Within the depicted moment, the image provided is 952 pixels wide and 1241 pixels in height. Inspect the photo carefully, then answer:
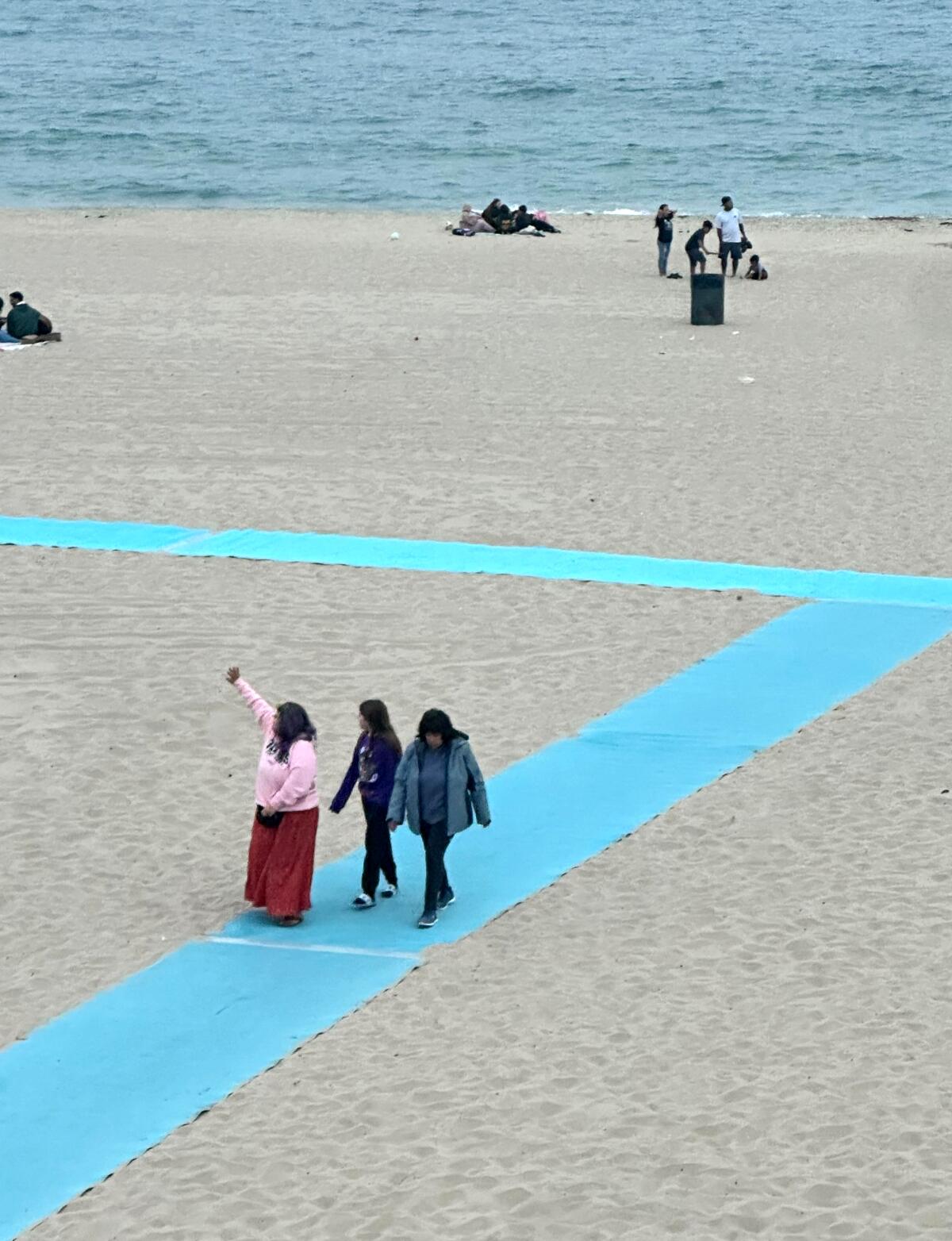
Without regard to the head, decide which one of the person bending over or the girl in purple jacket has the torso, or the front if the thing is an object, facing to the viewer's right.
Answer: the person bending over

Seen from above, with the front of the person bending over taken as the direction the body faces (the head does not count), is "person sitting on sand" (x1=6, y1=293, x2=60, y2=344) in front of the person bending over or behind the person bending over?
behind

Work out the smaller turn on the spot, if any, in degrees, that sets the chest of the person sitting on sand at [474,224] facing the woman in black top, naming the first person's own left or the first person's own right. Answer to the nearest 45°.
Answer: approximately 90° to the first person's own right

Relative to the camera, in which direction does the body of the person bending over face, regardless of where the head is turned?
to the viewer's right

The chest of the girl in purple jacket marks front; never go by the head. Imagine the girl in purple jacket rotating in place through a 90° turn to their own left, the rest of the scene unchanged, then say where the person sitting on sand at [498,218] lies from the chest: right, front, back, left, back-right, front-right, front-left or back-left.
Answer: back-left

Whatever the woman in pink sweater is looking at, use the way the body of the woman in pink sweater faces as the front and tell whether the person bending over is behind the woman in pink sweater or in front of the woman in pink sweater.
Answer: behind

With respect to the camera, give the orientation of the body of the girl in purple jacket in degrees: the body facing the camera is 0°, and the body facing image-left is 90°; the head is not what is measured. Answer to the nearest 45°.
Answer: approximately 45°

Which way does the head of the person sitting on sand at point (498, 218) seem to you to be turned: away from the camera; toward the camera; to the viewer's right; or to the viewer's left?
away from the camera
